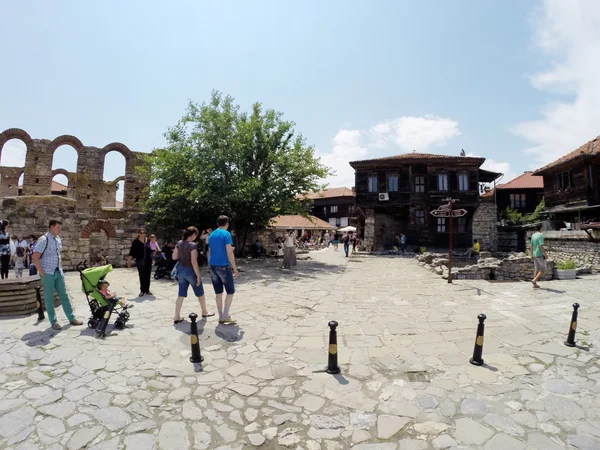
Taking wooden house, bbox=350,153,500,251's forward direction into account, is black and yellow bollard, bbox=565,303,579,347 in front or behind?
in front

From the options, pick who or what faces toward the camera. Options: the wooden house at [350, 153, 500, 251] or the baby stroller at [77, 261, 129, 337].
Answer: the wooden house

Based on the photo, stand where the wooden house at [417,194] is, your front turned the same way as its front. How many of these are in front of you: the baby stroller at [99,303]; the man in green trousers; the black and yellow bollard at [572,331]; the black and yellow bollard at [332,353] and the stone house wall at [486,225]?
4

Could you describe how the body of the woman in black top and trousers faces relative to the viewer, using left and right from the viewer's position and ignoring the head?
facing the viewer

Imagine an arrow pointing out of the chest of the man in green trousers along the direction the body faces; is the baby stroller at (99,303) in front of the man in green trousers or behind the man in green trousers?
in front

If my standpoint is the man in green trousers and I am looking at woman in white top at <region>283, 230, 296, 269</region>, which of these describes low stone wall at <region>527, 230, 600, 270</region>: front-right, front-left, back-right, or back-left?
front-right

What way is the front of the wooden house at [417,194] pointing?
toward the camera

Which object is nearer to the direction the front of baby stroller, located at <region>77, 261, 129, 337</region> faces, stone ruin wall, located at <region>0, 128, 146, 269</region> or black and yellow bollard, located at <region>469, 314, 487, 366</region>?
the black and yellow bollard

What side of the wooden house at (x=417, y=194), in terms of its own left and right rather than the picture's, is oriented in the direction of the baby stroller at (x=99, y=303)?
front

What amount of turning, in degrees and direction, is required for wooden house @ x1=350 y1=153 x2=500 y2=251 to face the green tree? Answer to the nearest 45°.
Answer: approximately 45° to its right

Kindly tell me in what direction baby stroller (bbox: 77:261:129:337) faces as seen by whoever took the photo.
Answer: facing to the right of the viewer

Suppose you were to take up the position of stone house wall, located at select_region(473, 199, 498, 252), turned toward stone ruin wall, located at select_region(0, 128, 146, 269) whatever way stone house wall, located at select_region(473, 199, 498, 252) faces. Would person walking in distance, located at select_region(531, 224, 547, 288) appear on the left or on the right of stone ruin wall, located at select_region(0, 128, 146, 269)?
left
